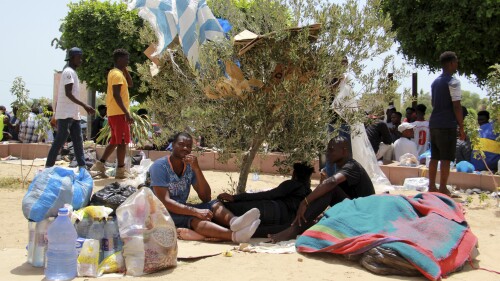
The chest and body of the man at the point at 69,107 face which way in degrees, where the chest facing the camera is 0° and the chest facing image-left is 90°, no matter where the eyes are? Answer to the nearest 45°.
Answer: approximately 270°

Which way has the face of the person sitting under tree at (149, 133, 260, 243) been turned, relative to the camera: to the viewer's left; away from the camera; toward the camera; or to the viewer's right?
toward the camera

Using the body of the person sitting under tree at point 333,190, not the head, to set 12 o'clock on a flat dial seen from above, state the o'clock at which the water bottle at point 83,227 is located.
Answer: The water bottle is roughly at 11 o'clock from the person sitting under tree.

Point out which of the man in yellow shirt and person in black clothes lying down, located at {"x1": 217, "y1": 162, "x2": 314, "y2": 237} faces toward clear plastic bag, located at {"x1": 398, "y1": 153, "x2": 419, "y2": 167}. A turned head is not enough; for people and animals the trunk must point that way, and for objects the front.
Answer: the man in yellow shirt

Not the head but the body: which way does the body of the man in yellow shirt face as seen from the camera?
to the viewer's right

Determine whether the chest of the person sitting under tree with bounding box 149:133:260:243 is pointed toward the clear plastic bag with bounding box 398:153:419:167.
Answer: no

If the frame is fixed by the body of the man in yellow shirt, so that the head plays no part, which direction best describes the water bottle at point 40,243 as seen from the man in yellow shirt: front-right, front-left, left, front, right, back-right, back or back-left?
right

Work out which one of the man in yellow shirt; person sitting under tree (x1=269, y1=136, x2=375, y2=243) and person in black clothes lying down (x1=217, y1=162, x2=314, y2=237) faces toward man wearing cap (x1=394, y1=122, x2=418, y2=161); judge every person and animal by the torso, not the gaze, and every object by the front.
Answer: the man in yellow shirt

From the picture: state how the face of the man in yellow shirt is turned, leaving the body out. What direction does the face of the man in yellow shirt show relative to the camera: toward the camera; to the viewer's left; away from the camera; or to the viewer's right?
to the viewer's right

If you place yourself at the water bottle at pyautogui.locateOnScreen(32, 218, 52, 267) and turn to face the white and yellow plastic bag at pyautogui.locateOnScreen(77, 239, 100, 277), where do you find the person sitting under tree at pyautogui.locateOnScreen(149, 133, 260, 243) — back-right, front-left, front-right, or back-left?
front-left

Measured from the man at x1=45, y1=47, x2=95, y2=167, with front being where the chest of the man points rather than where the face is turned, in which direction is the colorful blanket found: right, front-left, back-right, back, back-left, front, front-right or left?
front-right

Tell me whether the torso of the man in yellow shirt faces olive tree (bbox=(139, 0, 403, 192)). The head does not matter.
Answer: no

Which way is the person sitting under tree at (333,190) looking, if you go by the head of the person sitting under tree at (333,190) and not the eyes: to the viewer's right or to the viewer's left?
to the viewer's left
